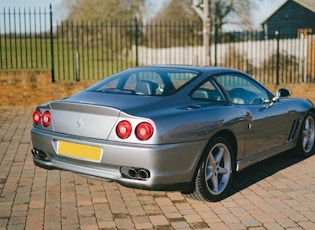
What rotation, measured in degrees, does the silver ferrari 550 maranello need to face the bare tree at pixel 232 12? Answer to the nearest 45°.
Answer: approximately 45° to its left

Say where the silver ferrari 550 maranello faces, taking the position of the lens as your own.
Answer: facing away from the viewer and to the right of the viewer

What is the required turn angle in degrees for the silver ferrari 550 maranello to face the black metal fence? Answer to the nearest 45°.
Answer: approximately 45° to its left

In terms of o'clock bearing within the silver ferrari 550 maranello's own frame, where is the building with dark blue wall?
The building with dark blue wall is roughly at 11 o'clock from the silver ferrari 550 maranello.
